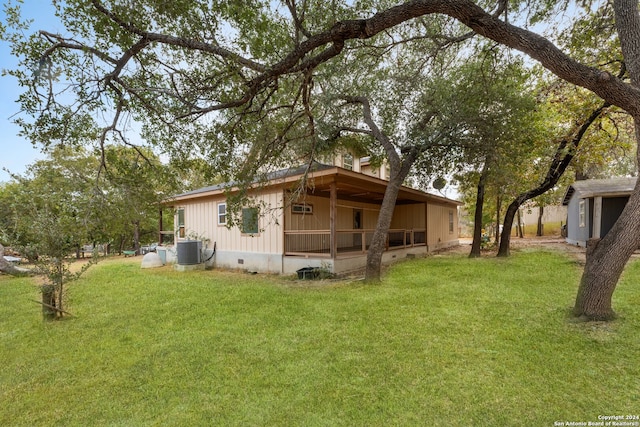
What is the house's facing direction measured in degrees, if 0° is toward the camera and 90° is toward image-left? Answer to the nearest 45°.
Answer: approximately 315°

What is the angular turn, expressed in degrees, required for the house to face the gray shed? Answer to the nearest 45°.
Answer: approximately 45° to its left
